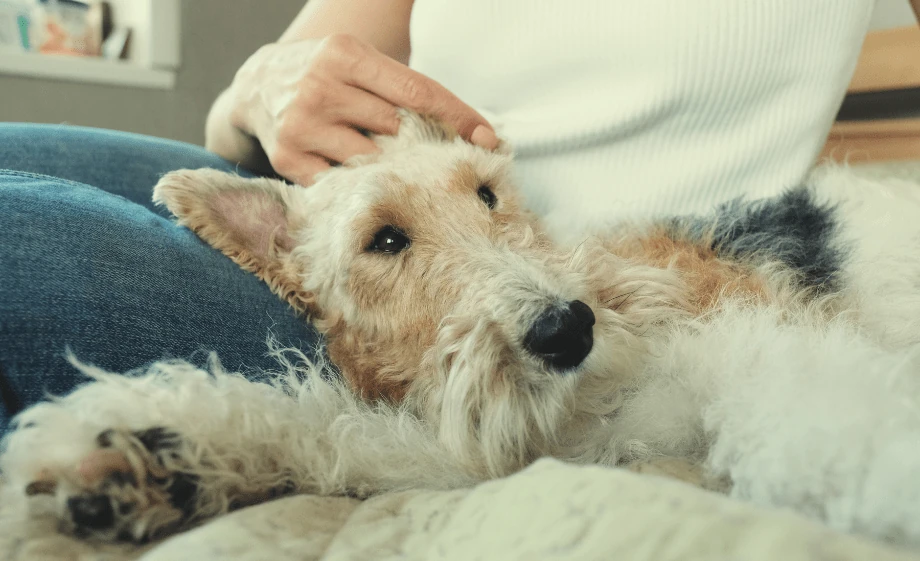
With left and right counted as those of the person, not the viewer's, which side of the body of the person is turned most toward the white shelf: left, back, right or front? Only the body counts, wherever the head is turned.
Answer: right

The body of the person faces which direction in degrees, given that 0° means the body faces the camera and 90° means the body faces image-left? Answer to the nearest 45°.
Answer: approximately 45°

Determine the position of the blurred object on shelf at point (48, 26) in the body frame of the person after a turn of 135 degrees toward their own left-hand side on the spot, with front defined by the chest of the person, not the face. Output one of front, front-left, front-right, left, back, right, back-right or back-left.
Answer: back-left
